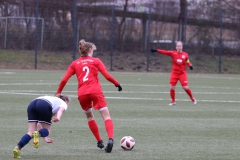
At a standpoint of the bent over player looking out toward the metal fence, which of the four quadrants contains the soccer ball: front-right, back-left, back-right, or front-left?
front-right

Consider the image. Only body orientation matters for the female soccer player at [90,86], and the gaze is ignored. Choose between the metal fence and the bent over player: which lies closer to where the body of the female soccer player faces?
the metal fence

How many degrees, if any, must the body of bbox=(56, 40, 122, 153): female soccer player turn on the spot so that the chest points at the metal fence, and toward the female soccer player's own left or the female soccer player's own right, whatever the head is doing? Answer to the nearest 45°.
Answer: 0° — they already face it

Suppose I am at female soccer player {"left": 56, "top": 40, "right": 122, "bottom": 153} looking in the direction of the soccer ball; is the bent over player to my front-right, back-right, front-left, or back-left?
back-right

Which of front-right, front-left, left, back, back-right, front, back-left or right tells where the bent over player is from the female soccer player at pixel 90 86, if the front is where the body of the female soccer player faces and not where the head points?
back-left

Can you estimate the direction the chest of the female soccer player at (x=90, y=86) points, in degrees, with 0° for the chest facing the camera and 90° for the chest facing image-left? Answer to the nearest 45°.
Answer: approximately 180°
